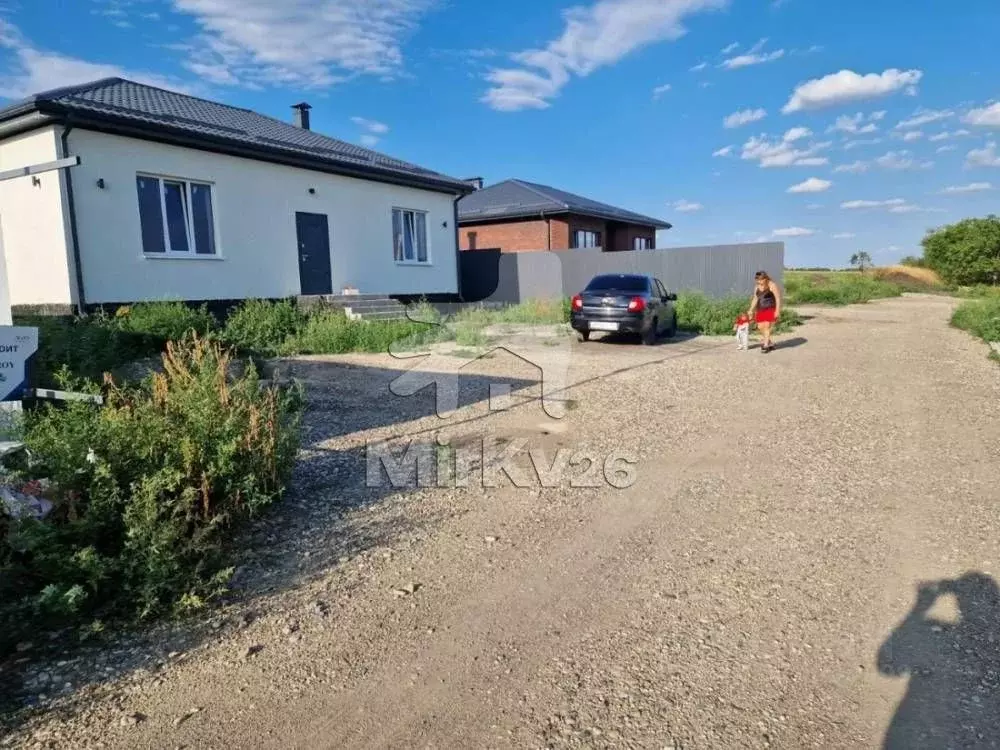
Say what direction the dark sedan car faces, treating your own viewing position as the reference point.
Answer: facing away from the viewer and to the right of the viewer

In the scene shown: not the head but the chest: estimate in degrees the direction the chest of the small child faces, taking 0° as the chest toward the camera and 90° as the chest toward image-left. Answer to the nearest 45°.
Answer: approximately 0°

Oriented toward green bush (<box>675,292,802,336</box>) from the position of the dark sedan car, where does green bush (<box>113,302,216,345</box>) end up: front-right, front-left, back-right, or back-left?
back-left

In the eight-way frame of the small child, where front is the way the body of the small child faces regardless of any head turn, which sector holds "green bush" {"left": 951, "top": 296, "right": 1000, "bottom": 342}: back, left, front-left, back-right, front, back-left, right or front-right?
back-left

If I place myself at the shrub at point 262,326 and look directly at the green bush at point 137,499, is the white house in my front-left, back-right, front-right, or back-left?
back-right

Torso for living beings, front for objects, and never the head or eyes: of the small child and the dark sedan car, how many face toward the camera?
1

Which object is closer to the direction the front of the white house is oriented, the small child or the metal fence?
the small child
